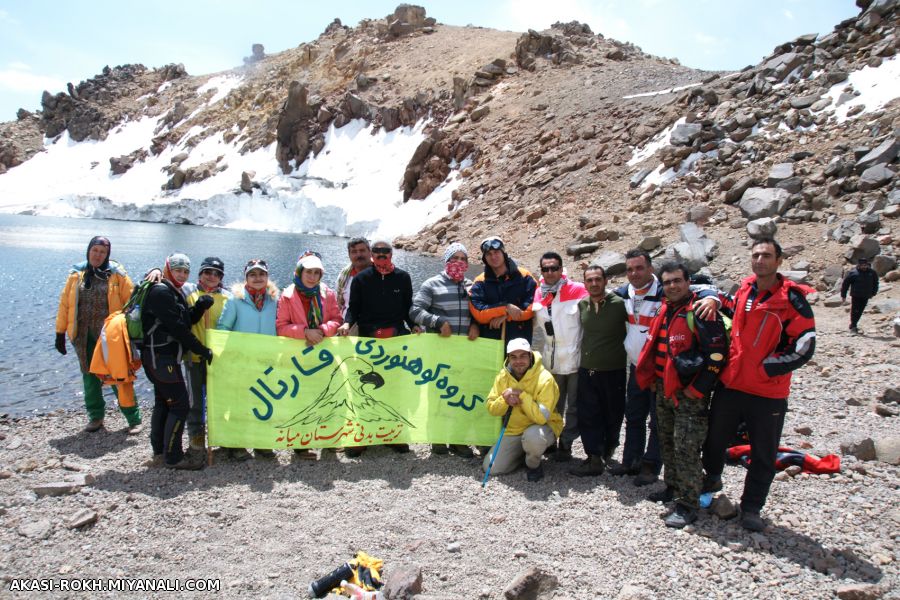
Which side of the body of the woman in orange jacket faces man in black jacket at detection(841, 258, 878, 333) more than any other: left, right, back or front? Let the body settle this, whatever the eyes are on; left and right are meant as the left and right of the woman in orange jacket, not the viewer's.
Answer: left

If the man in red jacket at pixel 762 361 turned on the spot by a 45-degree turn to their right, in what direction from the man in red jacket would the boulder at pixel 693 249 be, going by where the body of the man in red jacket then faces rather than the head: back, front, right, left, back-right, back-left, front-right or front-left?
right

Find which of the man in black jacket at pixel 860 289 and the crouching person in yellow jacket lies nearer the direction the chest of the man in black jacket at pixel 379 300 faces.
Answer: the crouching person in yellow jacket

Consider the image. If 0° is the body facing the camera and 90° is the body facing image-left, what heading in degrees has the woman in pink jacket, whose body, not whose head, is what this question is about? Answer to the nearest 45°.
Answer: approximately 0°

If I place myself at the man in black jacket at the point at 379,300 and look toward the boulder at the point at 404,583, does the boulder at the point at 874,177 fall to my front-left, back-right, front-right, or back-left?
back-left

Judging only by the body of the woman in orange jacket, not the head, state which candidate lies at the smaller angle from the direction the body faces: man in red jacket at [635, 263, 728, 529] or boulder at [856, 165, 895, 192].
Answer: the man in red jacket

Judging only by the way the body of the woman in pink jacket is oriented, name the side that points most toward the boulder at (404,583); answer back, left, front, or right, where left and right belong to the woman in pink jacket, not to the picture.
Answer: front

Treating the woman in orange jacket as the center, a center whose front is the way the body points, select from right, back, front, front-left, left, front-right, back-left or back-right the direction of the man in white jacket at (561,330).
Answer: front-left

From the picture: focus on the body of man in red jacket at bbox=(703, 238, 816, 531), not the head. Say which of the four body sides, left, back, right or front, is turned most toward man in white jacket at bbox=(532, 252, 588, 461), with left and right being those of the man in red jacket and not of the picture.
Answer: right

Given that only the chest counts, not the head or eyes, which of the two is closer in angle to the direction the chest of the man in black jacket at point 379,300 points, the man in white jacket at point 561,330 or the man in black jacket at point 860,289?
the man in white jacket

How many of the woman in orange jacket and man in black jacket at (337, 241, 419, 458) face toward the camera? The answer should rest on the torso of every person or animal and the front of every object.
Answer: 2

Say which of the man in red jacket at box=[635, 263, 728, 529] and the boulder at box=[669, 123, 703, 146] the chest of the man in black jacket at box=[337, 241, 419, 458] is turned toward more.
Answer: the man in red jacket
